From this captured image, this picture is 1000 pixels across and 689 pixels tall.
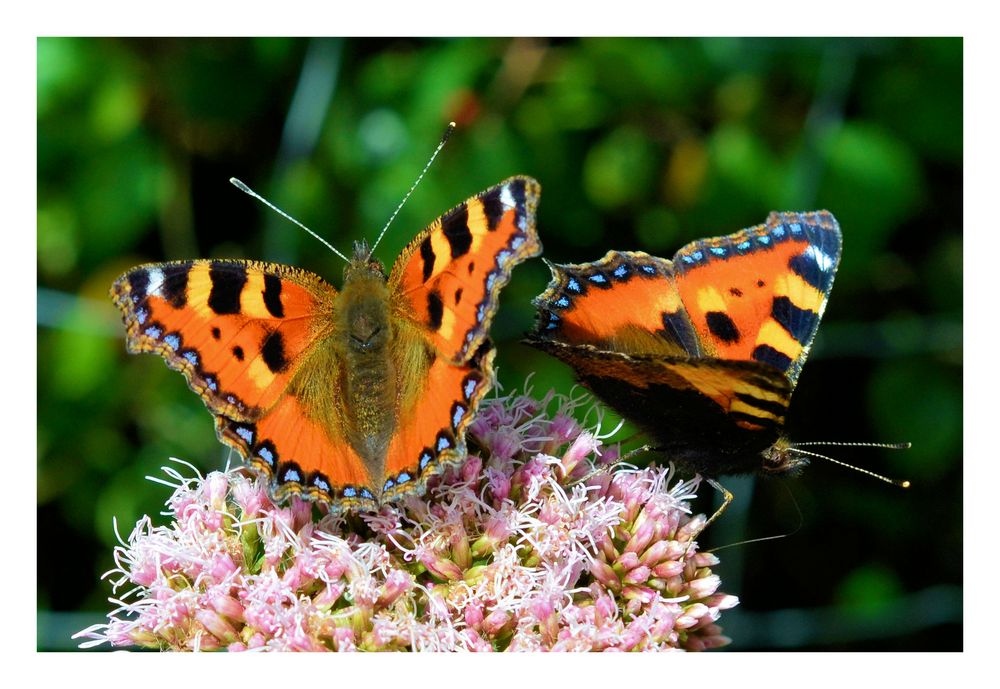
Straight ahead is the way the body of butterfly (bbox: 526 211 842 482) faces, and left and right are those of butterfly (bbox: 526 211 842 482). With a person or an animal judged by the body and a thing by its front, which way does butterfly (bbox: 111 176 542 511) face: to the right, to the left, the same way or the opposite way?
to the left

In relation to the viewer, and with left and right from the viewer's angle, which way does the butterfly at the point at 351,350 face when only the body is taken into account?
facing away from the viewer

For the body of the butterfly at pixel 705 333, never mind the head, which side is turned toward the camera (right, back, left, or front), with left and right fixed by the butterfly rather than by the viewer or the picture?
right

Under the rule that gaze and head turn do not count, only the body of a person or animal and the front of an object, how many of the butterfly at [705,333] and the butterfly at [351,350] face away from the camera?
1

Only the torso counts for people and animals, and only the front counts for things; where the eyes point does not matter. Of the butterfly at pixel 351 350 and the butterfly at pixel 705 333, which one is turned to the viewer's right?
the butterfly at pixel 705 333
